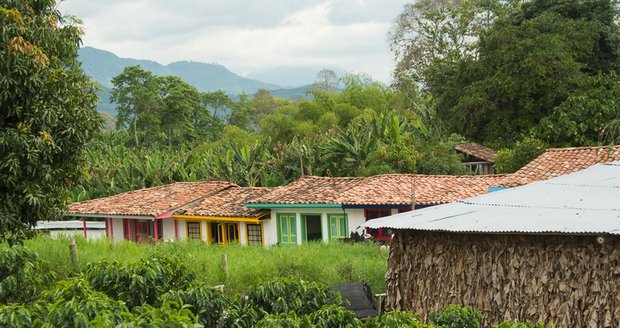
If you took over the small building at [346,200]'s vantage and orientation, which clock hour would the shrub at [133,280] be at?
The shrub is roughly at 12 o'clock from the small building.

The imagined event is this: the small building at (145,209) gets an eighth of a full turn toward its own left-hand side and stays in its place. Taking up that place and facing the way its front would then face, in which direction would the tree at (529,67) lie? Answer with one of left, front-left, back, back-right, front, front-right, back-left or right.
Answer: front-left

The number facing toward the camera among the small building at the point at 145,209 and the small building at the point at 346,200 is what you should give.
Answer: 2

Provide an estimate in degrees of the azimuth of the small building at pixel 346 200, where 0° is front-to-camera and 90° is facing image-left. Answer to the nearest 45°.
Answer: approximately 0°

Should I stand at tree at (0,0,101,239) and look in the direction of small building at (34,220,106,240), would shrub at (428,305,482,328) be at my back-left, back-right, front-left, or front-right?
back-right

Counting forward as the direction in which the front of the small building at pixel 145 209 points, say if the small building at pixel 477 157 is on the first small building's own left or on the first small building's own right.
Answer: on the first small building's own left

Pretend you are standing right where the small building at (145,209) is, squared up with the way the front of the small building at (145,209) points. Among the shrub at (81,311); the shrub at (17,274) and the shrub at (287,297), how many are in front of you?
3

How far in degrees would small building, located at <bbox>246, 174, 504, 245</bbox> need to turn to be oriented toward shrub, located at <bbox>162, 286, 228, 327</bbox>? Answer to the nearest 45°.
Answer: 0° — it already faces it

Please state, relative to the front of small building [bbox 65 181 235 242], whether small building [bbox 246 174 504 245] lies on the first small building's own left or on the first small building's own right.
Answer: on the first small building's own left

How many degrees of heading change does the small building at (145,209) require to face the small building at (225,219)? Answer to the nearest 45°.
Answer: approximately 45° to its left

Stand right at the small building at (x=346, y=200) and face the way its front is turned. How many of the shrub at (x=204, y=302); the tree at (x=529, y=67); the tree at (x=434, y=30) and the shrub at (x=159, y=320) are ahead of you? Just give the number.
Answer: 2

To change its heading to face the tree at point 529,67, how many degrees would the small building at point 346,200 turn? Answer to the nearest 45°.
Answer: approximately 135° to its left

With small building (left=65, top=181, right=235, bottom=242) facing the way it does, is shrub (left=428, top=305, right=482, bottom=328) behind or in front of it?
in front

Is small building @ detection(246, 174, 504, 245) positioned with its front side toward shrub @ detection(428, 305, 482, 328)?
yes

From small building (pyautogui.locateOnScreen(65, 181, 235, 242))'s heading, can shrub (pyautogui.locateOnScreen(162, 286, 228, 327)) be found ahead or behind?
ahead

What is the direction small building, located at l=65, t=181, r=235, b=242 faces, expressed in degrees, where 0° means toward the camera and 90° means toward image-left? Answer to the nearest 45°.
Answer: approximately 0°

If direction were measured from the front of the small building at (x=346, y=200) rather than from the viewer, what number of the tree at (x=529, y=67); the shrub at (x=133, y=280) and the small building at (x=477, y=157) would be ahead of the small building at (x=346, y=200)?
1
